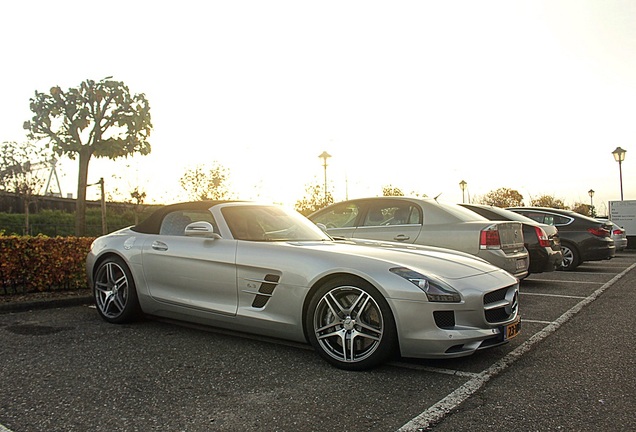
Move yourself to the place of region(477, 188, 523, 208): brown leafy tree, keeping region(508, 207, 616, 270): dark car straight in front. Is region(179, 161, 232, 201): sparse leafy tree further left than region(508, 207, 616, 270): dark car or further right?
right

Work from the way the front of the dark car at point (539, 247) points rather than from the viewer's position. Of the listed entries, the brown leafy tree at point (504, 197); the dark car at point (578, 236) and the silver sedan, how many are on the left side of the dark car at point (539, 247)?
1

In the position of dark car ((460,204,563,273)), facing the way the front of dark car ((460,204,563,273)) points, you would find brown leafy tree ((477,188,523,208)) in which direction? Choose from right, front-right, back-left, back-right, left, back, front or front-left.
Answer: front-right

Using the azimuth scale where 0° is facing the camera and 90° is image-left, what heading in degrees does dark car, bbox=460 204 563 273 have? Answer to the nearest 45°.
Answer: approximately 135°

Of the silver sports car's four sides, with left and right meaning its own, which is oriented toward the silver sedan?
left

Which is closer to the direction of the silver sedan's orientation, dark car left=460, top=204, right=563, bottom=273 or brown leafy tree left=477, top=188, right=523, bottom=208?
the brown leafy tree

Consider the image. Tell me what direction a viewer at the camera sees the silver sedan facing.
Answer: facing away from the viewer and to the left of the viewer

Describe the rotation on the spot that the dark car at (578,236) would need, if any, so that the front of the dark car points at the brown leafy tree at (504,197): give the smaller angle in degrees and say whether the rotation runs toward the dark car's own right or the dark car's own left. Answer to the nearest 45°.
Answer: approximately 45° to the dark car's own right

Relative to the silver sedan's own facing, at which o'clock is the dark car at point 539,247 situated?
The dark car is roughly at 3 o'clock from the silver sedan.

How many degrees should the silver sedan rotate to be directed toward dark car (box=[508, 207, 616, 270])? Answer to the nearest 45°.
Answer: approximately 90° to its right

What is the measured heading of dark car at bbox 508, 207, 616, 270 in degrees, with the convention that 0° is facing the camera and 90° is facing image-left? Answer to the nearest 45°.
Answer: approximately 135°

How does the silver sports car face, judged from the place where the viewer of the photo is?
facing the viewer and to the right of the viewer

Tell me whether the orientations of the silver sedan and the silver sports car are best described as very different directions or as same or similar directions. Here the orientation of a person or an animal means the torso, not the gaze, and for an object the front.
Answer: very different directions

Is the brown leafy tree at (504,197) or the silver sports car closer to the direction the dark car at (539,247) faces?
the brown leafy tree

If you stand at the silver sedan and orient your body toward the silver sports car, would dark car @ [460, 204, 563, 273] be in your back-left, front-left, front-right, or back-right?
back-left
